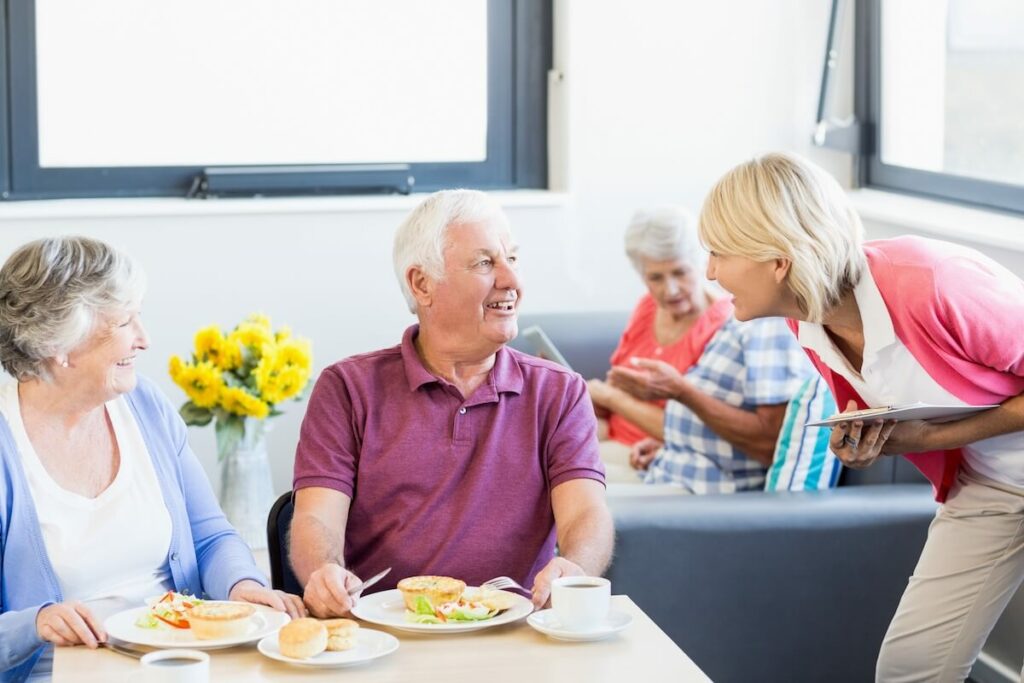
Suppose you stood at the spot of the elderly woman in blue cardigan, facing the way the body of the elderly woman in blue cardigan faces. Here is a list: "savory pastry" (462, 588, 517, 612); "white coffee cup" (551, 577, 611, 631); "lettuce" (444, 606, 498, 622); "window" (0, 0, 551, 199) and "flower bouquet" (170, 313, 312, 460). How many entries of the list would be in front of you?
3

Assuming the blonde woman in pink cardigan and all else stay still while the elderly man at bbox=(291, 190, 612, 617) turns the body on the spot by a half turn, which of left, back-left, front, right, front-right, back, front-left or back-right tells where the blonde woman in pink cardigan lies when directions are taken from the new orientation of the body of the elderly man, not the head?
right

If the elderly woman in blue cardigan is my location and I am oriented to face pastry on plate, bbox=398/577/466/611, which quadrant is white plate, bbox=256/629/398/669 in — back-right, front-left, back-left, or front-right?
front-right

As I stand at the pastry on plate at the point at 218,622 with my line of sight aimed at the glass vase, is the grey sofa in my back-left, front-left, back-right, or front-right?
front-right

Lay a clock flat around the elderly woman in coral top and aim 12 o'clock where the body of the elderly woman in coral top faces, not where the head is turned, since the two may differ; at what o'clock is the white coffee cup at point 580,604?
The white coffee cup is roughly at 12 o'clock from the elderly woman in coral top.

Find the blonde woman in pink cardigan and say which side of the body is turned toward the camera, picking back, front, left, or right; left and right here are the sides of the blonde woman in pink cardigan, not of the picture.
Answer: left

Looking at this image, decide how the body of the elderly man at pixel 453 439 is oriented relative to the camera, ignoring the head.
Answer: toward the camera

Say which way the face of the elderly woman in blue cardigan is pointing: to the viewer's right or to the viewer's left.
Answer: to the viewer's right

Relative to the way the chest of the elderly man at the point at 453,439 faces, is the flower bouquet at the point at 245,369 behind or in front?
behind

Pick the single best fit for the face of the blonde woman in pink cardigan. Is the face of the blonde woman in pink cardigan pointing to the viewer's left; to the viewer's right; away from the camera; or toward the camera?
to the viewer's left

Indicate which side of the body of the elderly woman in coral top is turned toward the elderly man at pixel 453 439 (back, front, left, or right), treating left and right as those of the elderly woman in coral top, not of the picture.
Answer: front

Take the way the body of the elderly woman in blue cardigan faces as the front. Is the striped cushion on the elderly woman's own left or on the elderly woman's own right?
on the elderly woman's own left

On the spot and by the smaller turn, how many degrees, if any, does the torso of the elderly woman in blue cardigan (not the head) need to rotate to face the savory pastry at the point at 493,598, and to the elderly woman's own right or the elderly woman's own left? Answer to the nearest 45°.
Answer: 0° — they already face it

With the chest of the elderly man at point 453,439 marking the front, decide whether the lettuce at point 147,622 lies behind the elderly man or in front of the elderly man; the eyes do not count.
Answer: in front
